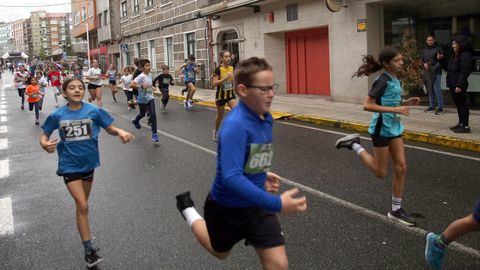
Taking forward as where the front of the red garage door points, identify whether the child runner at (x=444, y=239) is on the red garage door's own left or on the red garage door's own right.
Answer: on the red garage door's own left

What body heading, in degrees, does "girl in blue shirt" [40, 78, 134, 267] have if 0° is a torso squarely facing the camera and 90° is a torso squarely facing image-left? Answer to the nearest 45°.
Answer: approximately 0°

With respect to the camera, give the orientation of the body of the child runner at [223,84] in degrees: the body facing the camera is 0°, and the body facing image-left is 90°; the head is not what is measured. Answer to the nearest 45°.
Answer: approximately 315°

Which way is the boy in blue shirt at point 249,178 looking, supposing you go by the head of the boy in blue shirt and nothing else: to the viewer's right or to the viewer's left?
to the viewer's right
